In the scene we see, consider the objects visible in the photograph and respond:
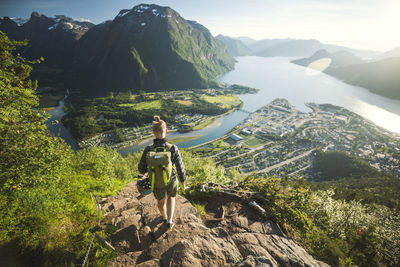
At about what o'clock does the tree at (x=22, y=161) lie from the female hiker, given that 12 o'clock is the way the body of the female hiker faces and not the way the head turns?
The tree is roughly at 10 o'clock from the female hiker.

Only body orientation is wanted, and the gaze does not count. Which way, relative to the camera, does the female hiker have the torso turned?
away from the camera
